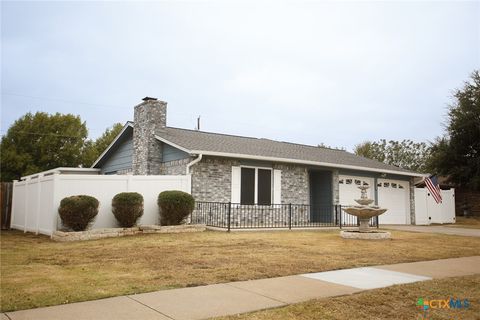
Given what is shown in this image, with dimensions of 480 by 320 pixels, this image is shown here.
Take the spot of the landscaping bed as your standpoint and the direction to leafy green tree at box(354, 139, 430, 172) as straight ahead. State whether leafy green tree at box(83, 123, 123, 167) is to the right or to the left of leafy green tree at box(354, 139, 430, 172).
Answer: left

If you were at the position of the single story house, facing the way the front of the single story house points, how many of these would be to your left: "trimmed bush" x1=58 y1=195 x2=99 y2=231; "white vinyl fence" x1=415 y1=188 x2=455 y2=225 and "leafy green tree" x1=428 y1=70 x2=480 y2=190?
2

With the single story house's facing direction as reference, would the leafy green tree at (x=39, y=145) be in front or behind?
behind

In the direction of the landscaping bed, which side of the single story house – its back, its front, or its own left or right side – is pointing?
right

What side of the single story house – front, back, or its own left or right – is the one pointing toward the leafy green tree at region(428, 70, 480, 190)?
left

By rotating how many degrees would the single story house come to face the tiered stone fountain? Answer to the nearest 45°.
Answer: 0° — it already faces it

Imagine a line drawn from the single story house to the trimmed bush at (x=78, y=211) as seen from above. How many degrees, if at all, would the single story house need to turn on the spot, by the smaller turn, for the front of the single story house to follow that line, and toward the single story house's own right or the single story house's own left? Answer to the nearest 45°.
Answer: approximately 90° to the single story house's own right

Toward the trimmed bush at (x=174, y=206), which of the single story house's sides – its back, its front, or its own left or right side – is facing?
right

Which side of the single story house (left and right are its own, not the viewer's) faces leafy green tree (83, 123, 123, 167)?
back

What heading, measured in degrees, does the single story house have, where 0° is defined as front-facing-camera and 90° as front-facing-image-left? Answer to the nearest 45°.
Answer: approximately 315°

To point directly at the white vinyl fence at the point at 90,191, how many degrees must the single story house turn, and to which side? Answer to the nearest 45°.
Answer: approximately 90° to its right

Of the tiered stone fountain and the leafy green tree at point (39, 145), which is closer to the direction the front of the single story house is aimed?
the tiered stone fountain
